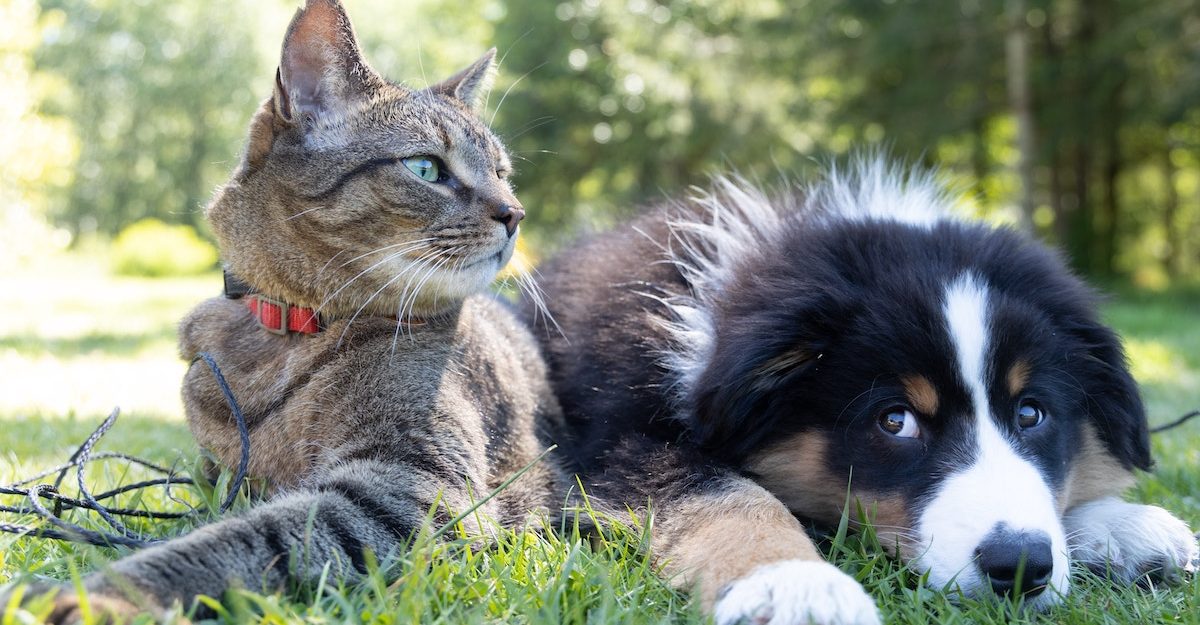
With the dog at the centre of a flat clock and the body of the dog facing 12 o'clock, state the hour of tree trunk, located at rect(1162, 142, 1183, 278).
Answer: The tree trunk is roughly at 8 o'clock from the dog.

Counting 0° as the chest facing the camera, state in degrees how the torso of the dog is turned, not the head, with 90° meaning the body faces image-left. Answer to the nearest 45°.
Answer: approximately 315°

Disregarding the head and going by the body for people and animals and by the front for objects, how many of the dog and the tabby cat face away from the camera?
0

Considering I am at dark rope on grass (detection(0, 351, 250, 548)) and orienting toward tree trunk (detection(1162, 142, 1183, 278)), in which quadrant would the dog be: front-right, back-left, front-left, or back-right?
front-right

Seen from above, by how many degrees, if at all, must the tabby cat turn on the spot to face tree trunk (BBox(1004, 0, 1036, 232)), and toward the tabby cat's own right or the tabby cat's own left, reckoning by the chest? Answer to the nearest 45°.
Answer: approximately 180°

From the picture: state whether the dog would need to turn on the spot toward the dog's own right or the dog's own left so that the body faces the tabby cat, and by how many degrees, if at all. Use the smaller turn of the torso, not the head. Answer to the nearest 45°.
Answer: approximately 135° to the dog's own right

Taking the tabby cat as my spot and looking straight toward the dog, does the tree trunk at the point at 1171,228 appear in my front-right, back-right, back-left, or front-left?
front-left

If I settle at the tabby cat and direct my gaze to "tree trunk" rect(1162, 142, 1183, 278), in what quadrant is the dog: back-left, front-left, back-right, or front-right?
front-right

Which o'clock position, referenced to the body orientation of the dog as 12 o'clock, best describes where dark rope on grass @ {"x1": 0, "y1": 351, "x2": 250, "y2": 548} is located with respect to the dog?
The dark rope on grass is roughly at 4 o'clock from the dog.
